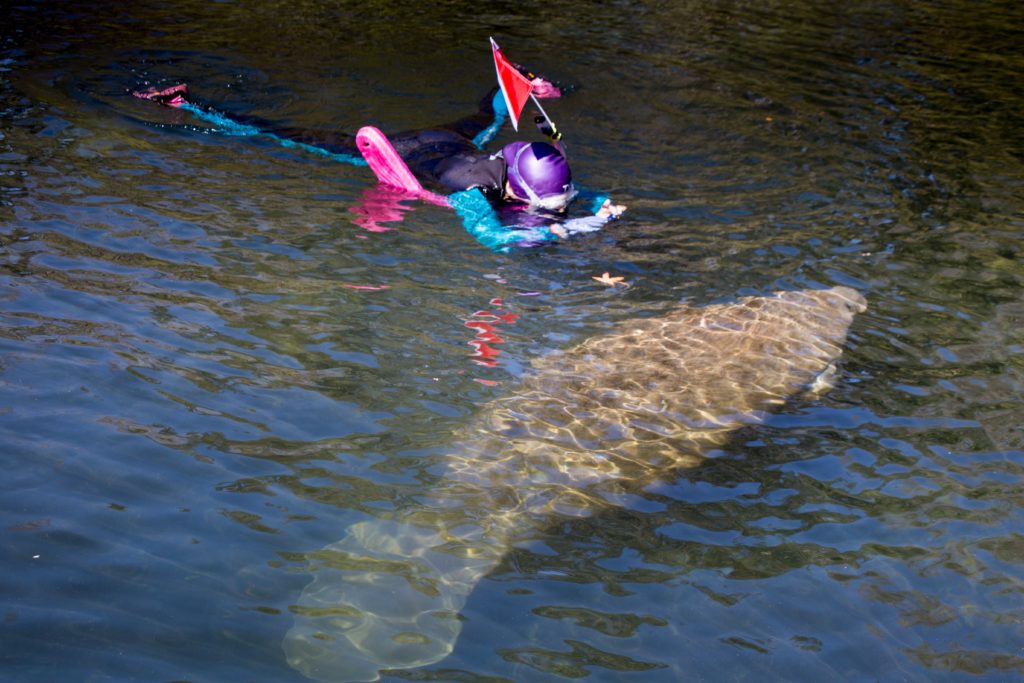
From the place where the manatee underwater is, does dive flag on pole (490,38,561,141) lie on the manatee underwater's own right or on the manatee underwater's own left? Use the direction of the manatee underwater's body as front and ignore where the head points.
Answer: on the manatee underwater's own left

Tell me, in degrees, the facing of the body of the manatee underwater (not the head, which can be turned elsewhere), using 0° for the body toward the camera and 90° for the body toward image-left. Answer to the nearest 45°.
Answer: approximately 225°

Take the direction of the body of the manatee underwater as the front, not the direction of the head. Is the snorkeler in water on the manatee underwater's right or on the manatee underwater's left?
on the manatee underwater's left
